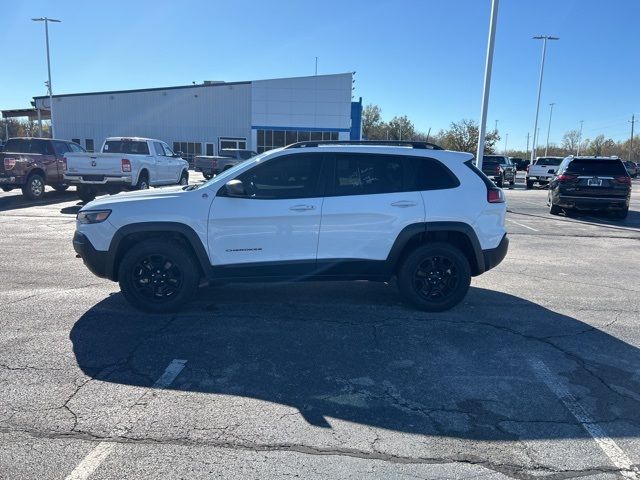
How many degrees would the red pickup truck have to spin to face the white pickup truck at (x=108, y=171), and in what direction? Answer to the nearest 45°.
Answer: approximately 90° to its right

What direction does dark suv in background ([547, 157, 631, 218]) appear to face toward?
away from the camera

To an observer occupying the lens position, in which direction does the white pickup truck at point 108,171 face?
facing away from the viewer and to the right of the viewer

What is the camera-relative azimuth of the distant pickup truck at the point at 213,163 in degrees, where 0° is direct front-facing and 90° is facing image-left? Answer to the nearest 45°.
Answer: approximately 225°

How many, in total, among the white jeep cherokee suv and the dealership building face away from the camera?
0

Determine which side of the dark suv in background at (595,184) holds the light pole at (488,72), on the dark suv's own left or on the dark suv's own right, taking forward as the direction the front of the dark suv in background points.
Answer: on the dark suv's own left

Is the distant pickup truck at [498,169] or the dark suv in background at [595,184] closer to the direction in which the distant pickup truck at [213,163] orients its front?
the distant pickup truck

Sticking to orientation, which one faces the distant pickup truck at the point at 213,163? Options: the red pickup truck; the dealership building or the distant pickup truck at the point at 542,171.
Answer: the red pickup truck

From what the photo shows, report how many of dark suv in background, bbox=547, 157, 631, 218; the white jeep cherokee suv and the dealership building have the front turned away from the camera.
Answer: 1

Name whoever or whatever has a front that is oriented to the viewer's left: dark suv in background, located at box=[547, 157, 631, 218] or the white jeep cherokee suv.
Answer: the white jeep cherokee suv

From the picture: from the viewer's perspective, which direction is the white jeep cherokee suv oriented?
to the viewer's left
